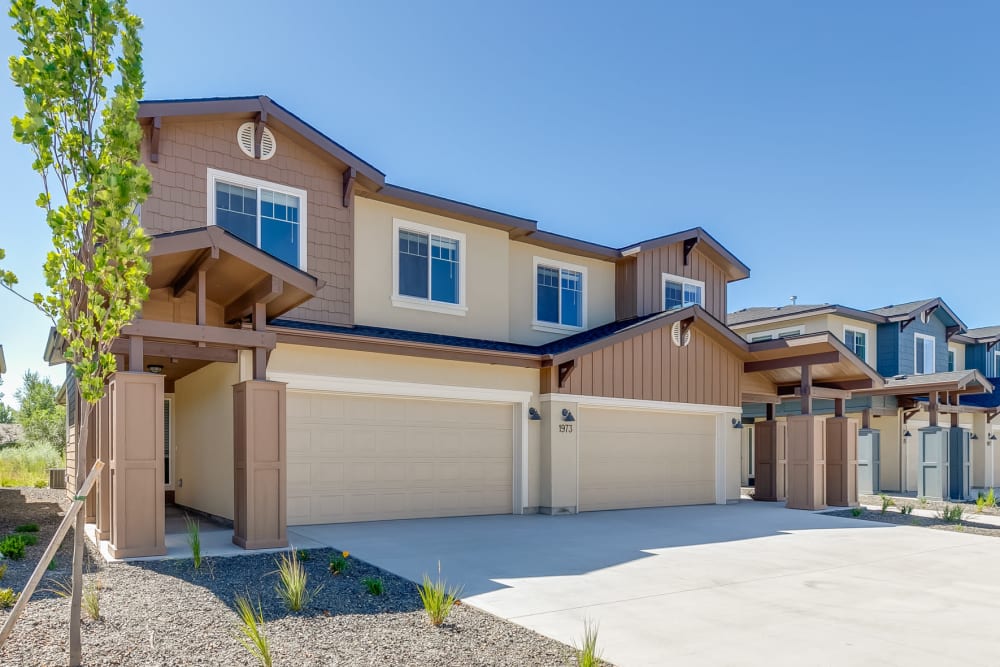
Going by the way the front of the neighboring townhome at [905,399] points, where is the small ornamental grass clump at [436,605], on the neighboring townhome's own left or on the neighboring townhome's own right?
on the neighboring townhome's own right

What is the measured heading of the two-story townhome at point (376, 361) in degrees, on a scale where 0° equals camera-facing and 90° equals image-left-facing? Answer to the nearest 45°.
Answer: approximately 315°

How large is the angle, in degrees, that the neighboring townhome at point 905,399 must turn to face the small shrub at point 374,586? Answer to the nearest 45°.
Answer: approximately 45° to its right

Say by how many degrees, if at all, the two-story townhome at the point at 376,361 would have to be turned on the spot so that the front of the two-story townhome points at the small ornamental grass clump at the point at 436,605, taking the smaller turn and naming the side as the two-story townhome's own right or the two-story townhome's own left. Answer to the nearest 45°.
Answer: approximately 45° to the two-story townhome's own right

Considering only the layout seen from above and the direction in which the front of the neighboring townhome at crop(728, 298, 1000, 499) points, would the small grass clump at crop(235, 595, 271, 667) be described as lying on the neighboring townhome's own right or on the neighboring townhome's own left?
on the neighboring townhome's own right

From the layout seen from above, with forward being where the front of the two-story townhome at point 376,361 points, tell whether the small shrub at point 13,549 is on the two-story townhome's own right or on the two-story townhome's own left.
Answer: on the two-story townhome's own right

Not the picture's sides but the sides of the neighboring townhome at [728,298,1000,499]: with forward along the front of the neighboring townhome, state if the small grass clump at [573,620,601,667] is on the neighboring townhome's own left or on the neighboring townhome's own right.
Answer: on the neighboring townhome's own right
